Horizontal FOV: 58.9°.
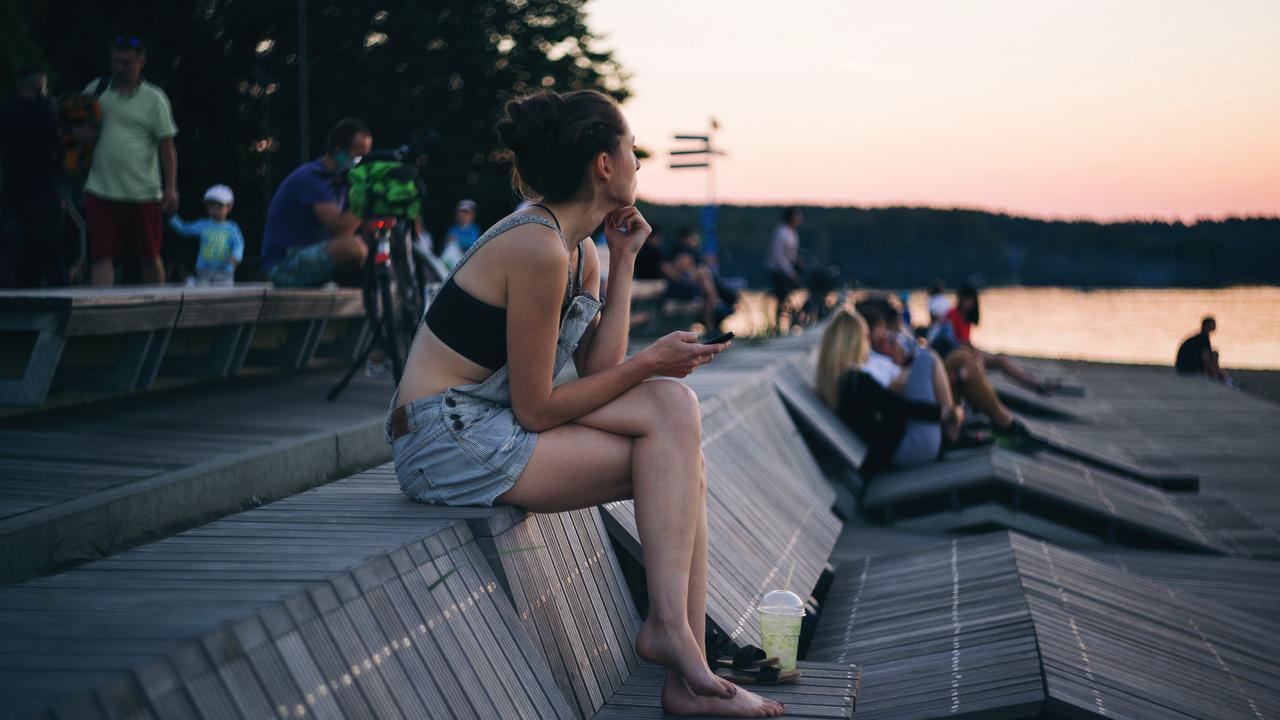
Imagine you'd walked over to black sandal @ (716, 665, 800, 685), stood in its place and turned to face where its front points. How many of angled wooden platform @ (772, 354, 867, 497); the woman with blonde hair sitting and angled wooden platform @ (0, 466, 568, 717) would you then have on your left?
2

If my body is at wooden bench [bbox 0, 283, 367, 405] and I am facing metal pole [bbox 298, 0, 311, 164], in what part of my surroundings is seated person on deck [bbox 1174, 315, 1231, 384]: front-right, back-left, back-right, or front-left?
front-right

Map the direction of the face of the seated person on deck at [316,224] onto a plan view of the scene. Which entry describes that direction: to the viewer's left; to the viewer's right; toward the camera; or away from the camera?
to the viewer's right

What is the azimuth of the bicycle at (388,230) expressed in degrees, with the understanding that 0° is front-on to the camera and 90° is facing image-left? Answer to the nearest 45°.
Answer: approximately 180°

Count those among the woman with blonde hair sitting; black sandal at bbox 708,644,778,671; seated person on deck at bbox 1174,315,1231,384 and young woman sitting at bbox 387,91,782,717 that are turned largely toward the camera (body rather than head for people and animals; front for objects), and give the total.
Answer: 0

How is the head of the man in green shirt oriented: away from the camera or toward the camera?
toward the camera

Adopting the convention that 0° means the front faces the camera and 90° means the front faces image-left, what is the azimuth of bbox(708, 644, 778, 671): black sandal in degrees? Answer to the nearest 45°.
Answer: approximately 270°

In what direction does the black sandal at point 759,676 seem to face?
to the viewer's right

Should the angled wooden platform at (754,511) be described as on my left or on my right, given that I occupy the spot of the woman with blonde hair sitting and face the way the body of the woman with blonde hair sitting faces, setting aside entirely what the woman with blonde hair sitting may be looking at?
on my right

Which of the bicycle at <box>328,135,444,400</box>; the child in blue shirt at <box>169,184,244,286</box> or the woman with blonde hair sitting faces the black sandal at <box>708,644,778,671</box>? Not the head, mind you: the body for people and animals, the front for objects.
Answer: the child in blue shirt

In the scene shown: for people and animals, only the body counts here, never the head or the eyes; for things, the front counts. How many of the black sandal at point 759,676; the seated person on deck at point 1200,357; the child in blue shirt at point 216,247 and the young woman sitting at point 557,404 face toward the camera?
1

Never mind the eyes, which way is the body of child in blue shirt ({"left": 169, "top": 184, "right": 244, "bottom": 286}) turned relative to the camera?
toward the camera

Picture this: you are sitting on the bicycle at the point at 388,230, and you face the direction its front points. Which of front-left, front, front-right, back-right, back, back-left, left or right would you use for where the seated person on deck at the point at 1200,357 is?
front-right

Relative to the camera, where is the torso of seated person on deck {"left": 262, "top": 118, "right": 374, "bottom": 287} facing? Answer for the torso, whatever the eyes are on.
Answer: to the viewer's right
